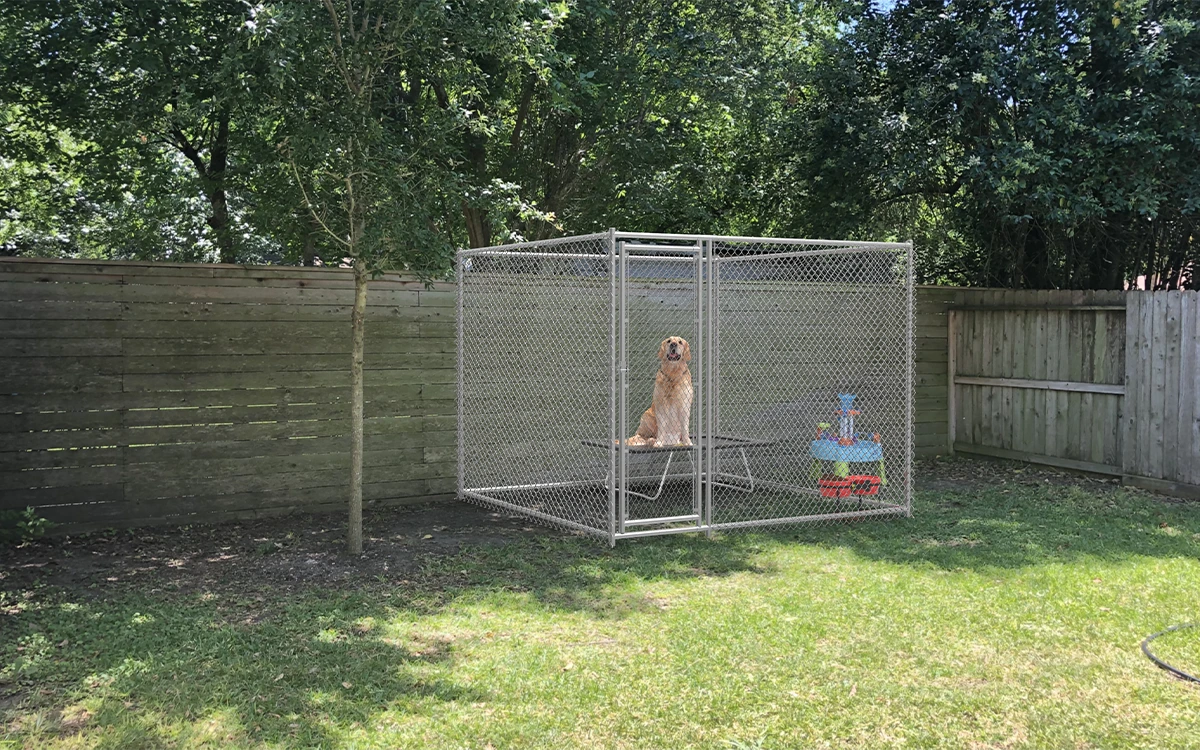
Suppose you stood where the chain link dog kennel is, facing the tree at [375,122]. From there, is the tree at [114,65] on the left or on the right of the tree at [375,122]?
right

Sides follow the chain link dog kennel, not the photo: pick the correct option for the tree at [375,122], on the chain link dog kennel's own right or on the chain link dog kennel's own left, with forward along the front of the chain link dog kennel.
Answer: on the chain link dog kennel's own right

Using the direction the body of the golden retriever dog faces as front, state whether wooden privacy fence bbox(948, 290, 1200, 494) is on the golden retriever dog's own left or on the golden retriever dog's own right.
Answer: on the golden retriever dog's own left

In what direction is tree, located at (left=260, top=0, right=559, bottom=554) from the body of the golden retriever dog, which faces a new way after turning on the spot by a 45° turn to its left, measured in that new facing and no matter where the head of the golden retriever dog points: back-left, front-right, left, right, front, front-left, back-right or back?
back-right

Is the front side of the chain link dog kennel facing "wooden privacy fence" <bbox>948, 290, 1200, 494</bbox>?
no

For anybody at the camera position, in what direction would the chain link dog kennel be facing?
facing the viewer and to the right of the viewer

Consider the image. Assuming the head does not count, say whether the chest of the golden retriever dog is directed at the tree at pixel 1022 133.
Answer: no
